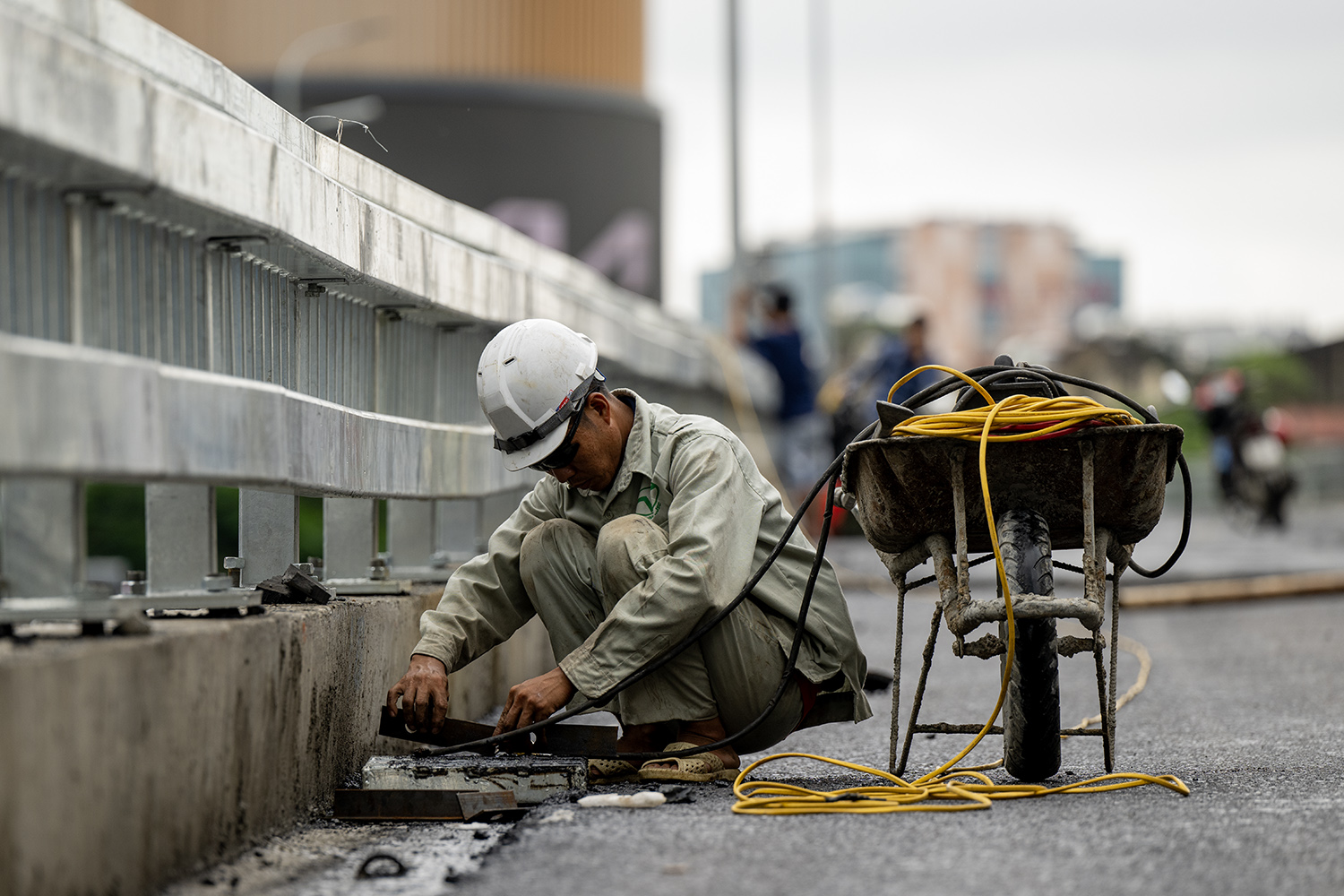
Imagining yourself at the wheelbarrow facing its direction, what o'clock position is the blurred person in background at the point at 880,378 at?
The blurred person in background is roughly at 6 o'clock from the wheelbarrow.

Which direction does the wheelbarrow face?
toward the camera

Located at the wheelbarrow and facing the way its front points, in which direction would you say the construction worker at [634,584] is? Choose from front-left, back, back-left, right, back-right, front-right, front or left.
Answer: right

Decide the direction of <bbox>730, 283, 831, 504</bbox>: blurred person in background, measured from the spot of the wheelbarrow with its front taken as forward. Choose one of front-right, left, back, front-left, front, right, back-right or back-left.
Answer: back

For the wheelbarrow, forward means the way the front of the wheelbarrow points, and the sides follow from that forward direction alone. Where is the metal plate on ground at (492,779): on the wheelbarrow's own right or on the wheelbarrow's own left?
on the wheelbarrow's own right
